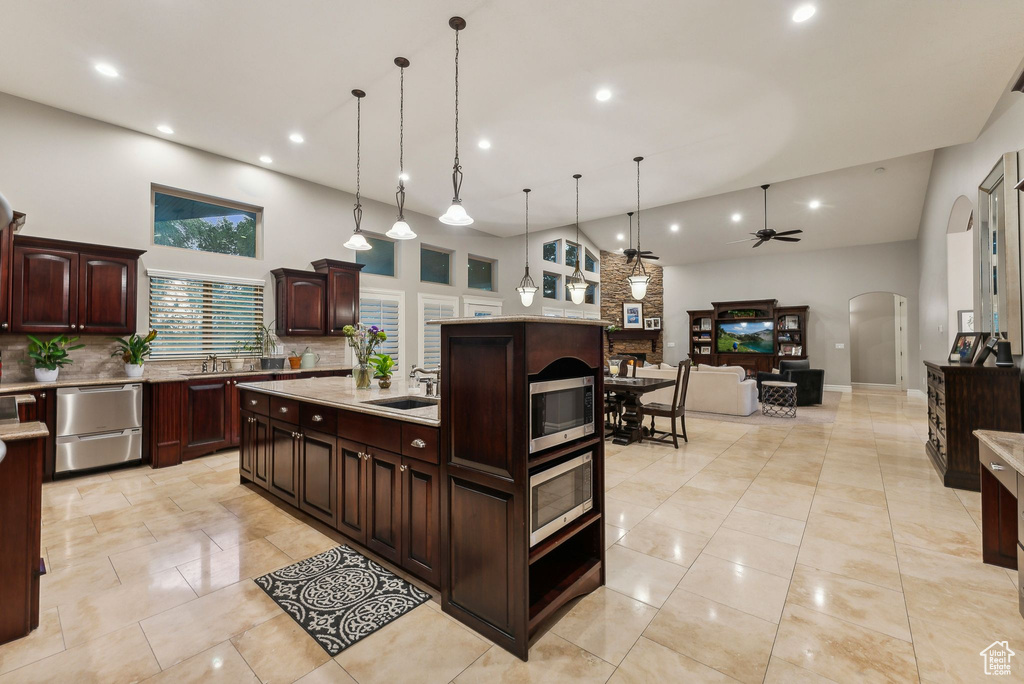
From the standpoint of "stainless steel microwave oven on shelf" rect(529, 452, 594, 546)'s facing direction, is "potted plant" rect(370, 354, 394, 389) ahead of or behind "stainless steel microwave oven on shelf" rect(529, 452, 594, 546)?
behind

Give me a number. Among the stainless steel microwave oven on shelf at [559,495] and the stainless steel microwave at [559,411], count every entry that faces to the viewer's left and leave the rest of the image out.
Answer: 0

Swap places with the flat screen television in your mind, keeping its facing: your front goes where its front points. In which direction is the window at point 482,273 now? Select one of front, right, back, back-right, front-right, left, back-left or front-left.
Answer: front-right

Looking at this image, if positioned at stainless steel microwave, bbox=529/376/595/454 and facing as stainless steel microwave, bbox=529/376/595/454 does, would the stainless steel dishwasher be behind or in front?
behind

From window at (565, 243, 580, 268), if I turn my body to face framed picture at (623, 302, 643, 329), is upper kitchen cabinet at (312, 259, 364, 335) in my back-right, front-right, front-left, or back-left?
back-right

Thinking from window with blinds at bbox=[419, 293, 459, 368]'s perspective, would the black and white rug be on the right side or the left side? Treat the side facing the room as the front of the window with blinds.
on its right

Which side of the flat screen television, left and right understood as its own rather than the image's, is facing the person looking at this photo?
front

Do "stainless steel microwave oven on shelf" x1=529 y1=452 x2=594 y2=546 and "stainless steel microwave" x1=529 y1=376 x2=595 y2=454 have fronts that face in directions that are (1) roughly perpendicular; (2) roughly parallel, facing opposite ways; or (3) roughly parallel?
roughly parallel

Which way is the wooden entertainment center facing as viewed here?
toward the camera

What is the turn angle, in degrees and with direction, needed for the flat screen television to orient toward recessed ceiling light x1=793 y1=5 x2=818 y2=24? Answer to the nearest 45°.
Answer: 0° — it already faces it

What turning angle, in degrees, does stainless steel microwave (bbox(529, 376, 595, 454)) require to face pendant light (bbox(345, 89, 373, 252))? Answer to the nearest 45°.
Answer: approximately 180°

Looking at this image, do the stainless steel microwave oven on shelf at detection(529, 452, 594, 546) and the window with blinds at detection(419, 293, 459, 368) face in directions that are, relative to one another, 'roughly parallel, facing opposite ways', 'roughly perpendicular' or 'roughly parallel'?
roughly parallel

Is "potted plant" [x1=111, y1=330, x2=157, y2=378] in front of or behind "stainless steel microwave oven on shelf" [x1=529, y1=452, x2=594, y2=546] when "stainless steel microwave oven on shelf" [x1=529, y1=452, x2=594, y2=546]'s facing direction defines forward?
behind

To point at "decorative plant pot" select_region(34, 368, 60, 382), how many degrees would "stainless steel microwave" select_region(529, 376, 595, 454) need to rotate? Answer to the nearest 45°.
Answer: approximately 135° to its right

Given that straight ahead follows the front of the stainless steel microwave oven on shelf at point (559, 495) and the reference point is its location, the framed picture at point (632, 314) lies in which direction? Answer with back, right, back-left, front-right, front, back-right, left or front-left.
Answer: back-left

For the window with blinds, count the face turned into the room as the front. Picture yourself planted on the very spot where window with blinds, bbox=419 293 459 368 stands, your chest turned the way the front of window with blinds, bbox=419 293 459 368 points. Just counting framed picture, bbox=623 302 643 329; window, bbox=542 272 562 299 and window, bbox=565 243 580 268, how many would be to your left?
3

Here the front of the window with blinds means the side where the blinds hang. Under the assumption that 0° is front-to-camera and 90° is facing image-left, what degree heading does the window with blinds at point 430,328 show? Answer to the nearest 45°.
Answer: approximately 315°

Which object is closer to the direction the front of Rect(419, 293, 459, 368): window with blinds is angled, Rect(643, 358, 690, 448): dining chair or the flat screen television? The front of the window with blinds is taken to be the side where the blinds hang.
the dining chair
